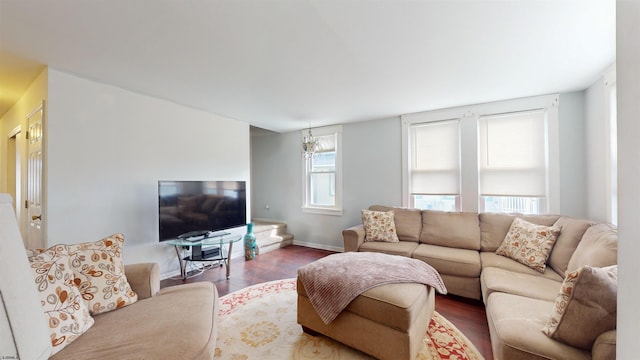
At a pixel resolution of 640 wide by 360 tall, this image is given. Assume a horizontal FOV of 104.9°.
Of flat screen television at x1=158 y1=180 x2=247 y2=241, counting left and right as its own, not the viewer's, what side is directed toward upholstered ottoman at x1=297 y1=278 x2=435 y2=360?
front

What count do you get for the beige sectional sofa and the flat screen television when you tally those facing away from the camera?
0

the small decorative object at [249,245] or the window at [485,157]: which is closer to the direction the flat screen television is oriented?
the window

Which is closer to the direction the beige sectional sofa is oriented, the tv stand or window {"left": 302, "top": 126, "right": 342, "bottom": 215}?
the tv stand

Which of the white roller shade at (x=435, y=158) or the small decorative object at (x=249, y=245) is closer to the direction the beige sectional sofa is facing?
the small decorative object

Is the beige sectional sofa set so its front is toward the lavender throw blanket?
yes

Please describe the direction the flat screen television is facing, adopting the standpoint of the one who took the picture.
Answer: facing the viewer and to the right of the viewer

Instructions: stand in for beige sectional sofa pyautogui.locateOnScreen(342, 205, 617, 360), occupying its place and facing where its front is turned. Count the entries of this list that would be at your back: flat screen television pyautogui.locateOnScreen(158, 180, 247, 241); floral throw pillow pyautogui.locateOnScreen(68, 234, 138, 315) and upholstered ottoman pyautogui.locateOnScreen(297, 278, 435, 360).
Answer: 0

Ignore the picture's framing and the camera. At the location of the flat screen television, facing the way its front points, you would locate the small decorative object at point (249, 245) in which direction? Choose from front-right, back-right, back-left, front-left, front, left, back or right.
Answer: left

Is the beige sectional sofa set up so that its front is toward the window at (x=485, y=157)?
no

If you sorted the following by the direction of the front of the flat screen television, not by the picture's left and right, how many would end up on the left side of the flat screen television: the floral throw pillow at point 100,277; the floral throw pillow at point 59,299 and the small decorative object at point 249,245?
1

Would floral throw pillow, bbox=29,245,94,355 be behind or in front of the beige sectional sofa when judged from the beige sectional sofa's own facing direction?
in front

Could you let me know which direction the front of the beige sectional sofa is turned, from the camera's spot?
facing the viewer and to the left of the viewer

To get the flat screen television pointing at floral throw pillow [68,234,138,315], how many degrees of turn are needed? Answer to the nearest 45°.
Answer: approximately 45° to its right

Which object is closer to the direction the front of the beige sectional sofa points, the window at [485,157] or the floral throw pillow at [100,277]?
the floral throw pillow

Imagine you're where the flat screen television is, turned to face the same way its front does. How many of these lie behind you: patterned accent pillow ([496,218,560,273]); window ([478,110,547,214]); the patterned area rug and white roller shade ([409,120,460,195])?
0

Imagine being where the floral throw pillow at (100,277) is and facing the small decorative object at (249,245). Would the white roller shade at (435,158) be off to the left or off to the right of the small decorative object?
right

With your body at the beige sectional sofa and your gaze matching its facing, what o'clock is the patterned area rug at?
The patterned area rug is roughly at 12 o'clock from the beige sectional sofa.

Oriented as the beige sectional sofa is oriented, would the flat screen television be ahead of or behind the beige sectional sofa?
ahead

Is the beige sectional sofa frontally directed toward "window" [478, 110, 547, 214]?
no

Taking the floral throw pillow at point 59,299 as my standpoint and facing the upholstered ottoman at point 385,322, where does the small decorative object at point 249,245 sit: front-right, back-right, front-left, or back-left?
front-left

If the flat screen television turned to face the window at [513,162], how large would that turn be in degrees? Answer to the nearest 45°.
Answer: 0° — it already faces it

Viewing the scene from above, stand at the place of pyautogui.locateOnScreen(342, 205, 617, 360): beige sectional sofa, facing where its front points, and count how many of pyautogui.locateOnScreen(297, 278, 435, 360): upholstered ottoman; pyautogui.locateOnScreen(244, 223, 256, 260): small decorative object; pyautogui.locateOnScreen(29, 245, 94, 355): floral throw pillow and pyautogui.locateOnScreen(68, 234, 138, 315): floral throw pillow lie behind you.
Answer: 0
